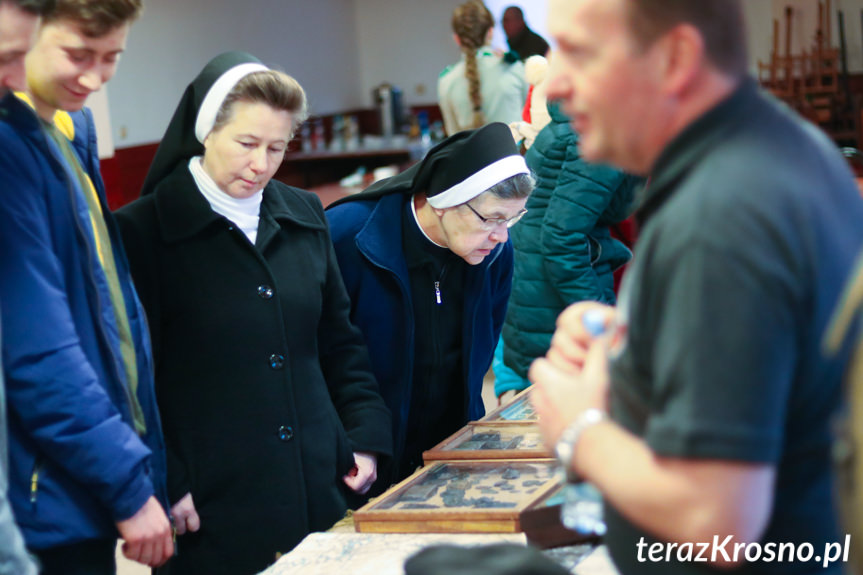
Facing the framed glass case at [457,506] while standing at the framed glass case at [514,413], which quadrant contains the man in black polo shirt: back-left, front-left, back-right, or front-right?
front-left

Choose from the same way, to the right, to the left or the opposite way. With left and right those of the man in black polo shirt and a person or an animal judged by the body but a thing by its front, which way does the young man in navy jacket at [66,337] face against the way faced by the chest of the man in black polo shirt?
the opposite way

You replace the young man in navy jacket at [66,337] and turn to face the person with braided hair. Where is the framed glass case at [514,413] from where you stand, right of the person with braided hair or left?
right

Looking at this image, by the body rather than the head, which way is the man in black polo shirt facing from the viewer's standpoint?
to the viewer's left

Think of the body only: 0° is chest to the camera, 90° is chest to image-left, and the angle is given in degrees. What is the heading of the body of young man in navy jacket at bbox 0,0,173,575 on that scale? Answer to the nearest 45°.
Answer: approximately 315°

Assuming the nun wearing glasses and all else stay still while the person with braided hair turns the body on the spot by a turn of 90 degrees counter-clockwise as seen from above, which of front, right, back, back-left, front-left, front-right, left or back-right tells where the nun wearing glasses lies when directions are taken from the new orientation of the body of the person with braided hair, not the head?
left

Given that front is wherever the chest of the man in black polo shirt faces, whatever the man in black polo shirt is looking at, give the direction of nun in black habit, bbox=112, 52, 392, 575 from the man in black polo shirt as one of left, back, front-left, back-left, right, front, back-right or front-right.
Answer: front-right

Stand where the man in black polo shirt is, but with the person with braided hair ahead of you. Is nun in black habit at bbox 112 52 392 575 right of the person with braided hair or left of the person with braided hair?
left

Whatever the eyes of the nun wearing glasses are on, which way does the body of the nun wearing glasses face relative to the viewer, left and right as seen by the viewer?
facing the viewer and to the right of the viewer

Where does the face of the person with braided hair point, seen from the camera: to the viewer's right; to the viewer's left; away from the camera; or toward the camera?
away from the camera

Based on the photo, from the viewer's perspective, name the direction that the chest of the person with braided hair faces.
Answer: away from the camera

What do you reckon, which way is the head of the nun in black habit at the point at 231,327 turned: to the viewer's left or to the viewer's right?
to the viewer's right

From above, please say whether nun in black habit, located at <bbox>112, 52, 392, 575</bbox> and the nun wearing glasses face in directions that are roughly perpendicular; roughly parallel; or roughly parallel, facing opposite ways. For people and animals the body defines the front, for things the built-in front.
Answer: roughly parallel

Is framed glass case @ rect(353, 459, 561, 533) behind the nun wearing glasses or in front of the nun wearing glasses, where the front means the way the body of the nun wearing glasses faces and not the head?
in front

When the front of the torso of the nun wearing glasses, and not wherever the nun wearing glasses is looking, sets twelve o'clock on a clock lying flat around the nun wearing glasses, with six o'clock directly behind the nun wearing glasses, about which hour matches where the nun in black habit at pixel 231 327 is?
The nun in black habit is roughly at 3 o'clock from the nun wearing glasses.

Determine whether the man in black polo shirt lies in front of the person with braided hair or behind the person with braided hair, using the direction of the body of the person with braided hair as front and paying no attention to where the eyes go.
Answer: behind
